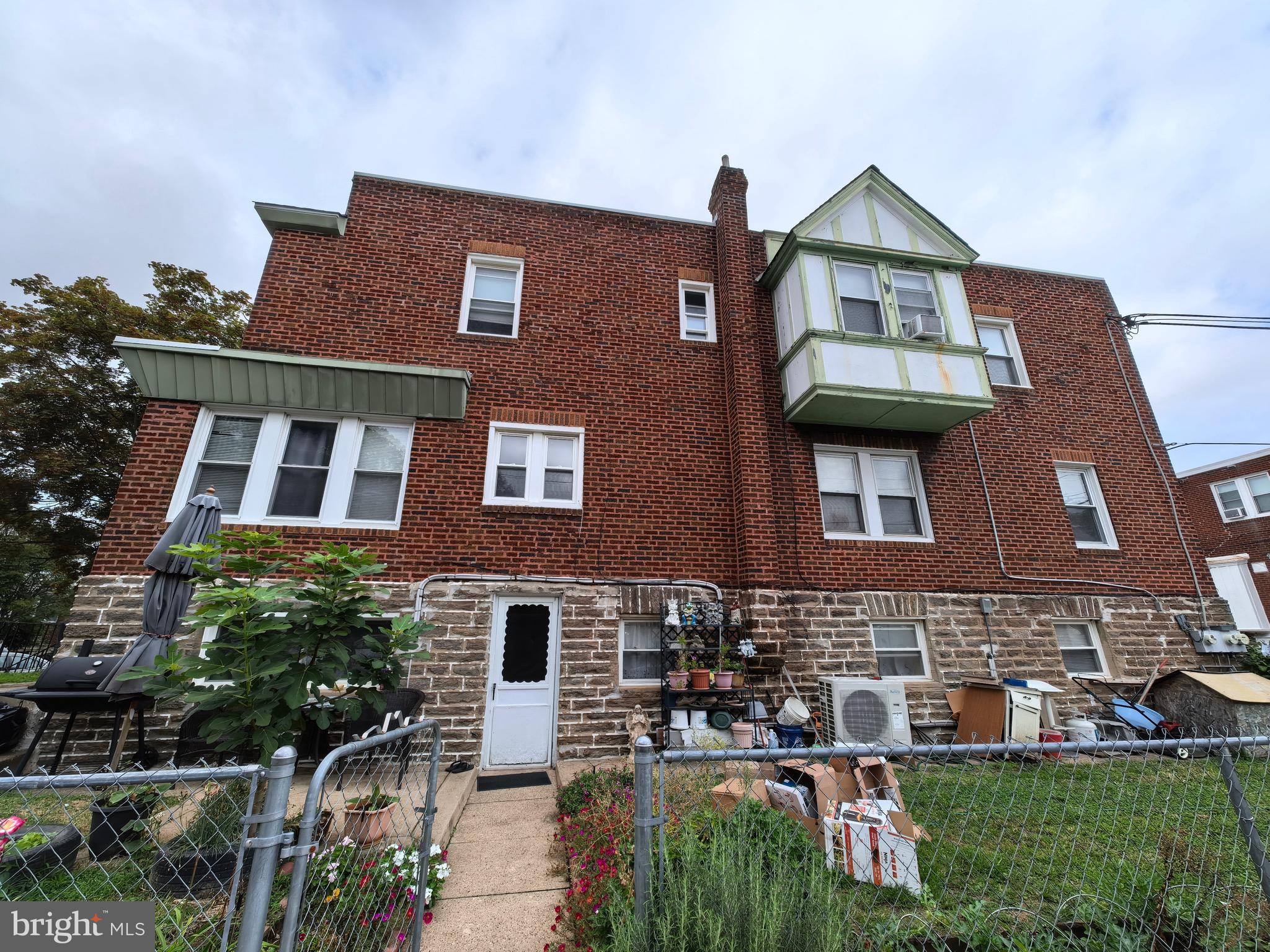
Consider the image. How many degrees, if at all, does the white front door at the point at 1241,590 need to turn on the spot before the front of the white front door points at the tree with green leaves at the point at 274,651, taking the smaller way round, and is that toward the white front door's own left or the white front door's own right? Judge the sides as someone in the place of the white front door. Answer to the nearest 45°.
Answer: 0° — it already faces it

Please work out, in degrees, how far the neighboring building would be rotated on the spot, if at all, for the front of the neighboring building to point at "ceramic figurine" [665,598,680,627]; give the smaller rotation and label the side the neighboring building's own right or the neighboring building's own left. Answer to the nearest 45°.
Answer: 0° — it already faces it

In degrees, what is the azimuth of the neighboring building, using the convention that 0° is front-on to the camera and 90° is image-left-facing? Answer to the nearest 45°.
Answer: approximately 0°

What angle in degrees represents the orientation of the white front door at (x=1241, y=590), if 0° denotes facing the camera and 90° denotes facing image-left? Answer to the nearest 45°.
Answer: approximately 0°

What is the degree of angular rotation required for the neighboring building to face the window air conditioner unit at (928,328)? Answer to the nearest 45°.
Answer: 0° — it already faces it
